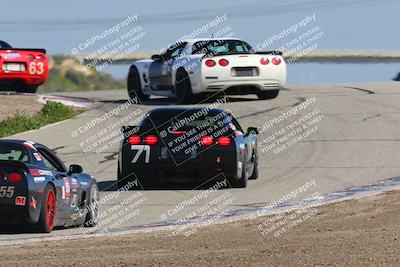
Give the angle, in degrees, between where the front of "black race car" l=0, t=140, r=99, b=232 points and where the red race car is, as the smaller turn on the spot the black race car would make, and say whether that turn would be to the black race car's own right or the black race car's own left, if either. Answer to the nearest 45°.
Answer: approximately 45° to the black race car's own left

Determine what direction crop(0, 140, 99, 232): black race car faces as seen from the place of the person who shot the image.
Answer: facing away from the viewer and to the right of the viewer

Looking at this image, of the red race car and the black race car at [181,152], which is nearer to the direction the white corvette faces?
the red race car
